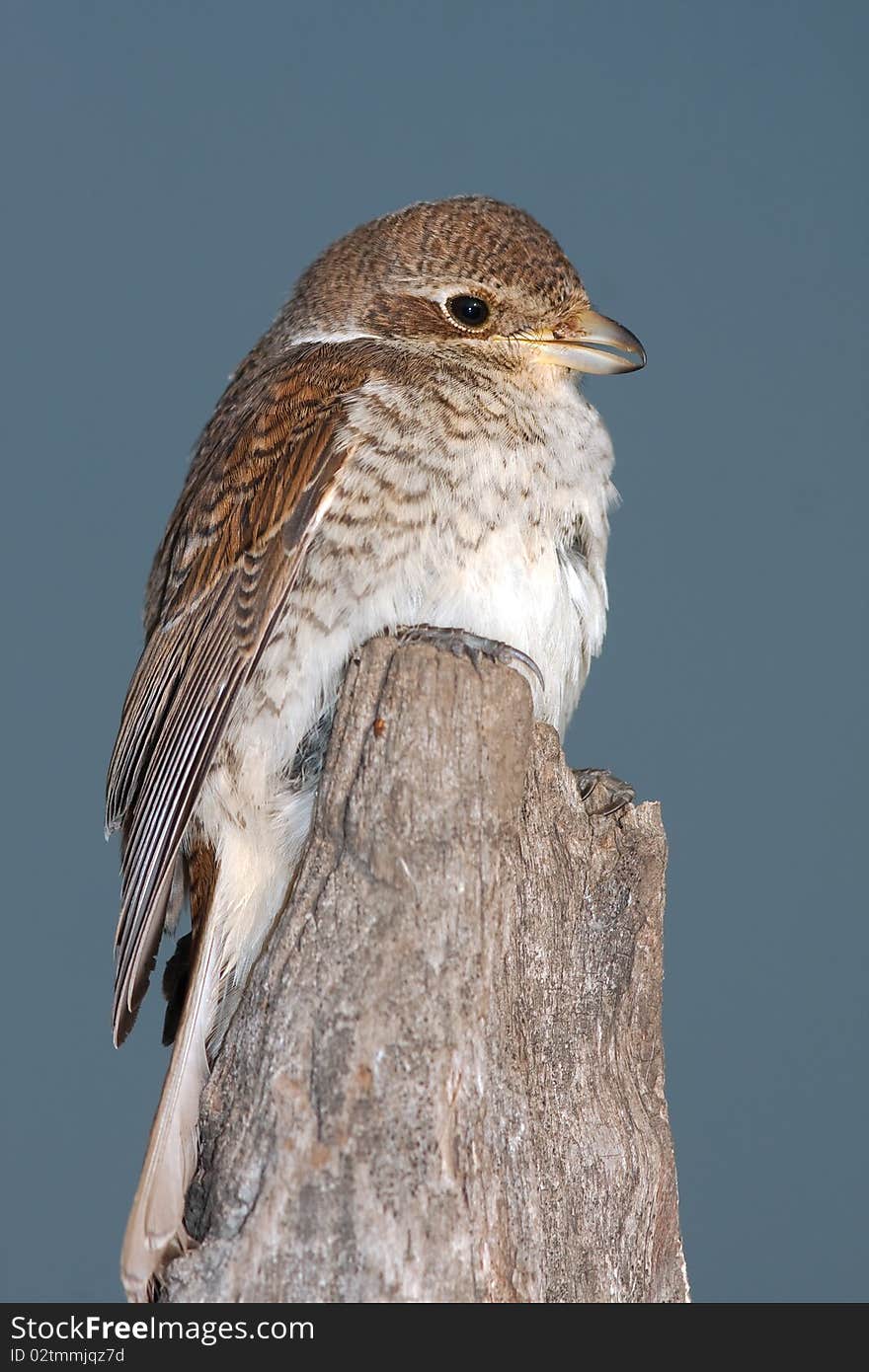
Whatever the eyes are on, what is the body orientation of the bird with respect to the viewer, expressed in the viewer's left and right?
facing to the right of the viewer
